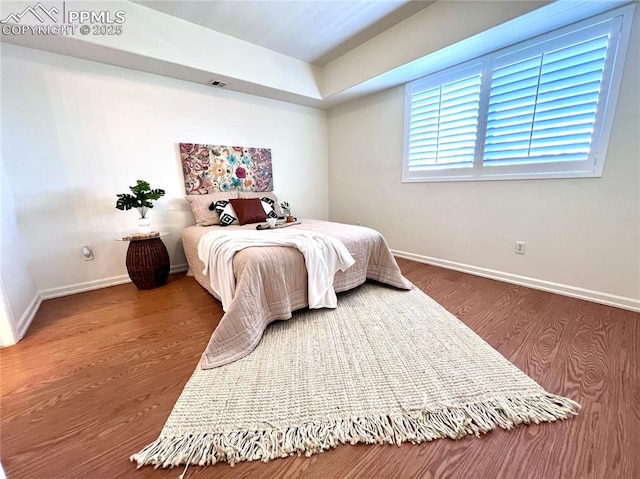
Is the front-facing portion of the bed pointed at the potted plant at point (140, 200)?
no

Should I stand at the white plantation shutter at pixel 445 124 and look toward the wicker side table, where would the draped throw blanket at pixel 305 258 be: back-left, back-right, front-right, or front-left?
front-left

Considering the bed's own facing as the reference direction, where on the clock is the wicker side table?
The wicker side table is roughly at 5 o'clock from the bed.

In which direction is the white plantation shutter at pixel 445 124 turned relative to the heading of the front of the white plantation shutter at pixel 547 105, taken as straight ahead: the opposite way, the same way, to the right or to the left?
the same way

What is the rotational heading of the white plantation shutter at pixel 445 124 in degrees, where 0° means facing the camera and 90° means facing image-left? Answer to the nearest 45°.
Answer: approximately 45°

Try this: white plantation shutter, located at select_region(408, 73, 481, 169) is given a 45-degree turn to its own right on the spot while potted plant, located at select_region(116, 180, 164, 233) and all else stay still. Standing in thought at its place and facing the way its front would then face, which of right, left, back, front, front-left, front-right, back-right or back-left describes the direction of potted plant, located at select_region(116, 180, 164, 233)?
front-left

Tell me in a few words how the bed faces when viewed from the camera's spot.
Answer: facing the viewer and to the right of the viewer

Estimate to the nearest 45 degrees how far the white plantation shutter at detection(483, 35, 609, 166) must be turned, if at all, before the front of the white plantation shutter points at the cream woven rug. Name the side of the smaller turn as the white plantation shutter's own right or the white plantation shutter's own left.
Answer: approximately 45° to the white plantation shutter's own left

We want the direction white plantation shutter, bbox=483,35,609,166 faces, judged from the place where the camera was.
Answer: facing the viewer and to the left of the viewer

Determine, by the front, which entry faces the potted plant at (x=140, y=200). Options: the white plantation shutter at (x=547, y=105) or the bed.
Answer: the white plantation shutter

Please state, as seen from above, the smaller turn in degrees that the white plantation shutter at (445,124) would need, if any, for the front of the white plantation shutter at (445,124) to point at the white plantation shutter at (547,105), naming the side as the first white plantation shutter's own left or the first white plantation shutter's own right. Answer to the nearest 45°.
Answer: approximately 90° to the first white plantation shutter's own left

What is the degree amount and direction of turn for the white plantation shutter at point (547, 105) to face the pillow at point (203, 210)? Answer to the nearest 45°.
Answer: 0° — it already faces it

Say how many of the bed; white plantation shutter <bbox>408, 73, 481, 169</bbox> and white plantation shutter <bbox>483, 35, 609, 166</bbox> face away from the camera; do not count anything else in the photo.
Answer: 0

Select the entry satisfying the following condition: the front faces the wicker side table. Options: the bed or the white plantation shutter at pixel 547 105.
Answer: the white plantation shutter

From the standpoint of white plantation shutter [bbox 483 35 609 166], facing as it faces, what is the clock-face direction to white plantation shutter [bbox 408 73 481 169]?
white plantation shutter [bbox 408 73 481 169] is roughly at 2 o'clock from white plantation shutter [bbox 483 35 609 166].

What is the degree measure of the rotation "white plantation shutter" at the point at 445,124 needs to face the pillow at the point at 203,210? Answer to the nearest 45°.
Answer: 0° — it already faces it

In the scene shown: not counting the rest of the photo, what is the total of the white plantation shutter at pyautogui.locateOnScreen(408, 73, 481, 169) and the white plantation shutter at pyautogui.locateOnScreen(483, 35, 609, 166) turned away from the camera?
0

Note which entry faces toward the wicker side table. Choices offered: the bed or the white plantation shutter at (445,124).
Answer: the white plantation shutter

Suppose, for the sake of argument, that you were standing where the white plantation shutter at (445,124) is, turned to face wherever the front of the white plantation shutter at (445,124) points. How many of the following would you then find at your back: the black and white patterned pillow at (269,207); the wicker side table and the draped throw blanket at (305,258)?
0

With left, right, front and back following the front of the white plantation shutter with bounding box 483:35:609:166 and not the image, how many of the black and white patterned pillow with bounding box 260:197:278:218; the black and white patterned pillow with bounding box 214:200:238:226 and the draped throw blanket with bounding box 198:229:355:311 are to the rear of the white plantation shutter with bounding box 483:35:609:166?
0

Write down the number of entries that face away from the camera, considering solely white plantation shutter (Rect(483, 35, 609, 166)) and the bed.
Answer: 0

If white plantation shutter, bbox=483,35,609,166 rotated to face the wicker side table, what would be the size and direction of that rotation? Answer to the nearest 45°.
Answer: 0° — it already faces it

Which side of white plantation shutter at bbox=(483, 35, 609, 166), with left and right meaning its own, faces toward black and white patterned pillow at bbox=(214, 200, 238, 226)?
front
